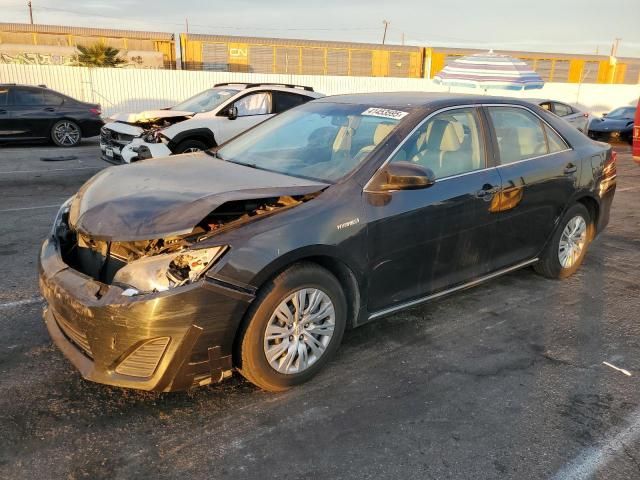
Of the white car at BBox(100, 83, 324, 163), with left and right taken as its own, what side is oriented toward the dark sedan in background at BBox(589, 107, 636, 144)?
back

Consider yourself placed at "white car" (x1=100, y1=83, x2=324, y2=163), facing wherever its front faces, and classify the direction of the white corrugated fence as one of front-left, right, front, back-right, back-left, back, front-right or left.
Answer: back-right

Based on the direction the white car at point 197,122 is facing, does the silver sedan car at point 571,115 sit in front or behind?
behind

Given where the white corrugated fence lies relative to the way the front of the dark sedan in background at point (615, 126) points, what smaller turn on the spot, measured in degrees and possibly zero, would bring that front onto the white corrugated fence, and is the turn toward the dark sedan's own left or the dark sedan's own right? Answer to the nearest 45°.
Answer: approximately 45° to the dark sedan's own right

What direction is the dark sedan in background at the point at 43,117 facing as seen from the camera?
to the viewer's left

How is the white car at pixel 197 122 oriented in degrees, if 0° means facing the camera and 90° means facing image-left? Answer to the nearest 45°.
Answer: approximately 45°
